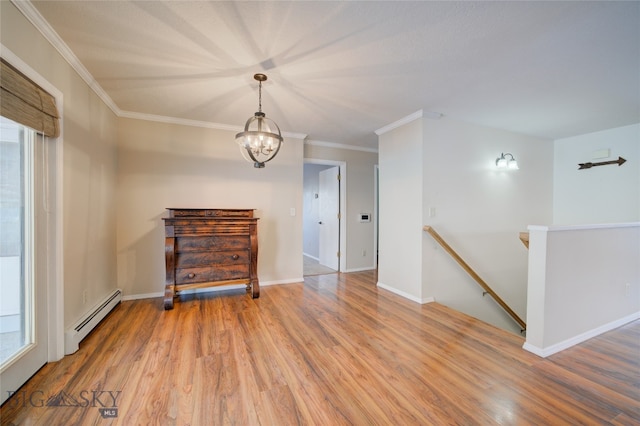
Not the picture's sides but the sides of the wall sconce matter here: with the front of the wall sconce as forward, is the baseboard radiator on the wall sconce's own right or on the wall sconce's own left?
on the wall sconce's own right

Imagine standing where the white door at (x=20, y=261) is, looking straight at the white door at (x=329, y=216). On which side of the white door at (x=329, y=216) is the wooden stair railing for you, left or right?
right

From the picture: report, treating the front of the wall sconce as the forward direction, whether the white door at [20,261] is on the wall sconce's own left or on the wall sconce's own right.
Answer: on the wall sconce's own right

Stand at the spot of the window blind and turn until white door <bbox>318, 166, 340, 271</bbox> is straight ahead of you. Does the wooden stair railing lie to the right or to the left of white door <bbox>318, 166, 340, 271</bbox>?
right

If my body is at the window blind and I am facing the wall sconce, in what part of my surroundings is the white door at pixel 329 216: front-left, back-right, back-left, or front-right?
front-left

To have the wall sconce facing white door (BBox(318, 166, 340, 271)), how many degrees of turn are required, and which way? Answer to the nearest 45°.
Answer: approximately 135° to its right

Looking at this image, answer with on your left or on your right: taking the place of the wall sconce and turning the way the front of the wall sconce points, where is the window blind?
on your right

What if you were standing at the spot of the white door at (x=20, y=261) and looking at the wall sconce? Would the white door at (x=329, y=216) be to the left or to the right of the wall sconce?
left
